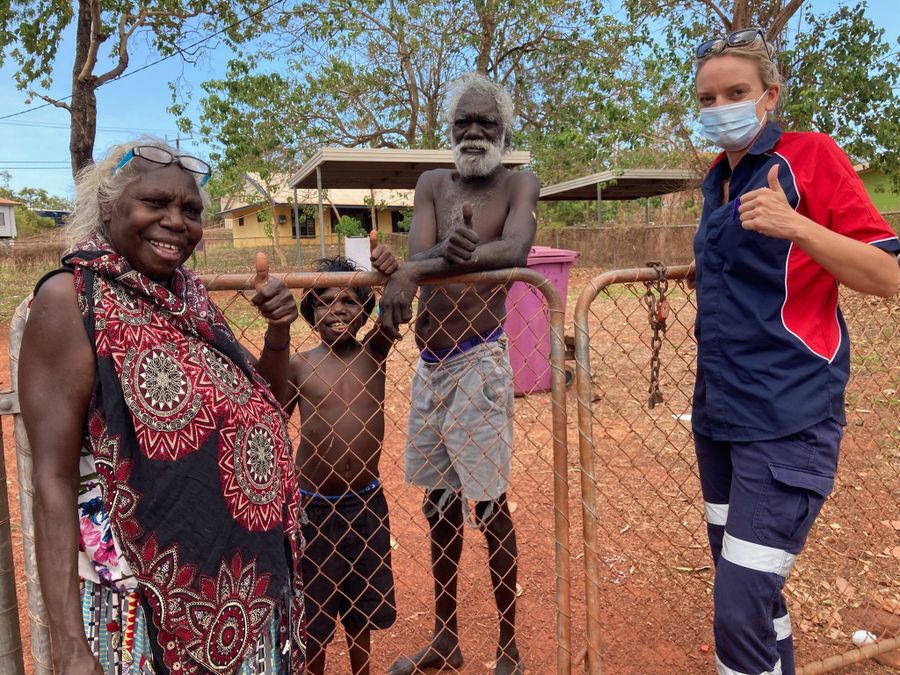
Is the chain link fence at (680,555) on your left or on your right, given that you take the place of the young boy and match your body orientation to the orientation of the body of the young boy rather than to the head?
on your left

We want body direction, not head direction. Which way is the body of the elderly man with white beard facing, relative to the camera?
toward the camera

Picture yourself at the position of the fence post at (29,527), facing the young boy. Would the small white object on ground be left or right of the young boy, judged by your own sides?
right

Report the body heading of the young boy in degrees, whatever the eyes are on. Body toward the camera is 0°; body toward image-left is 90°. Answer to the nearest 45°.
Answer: approximately 0°

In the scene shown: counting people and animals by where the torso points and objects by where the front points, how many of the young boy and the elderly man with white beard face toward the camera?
2

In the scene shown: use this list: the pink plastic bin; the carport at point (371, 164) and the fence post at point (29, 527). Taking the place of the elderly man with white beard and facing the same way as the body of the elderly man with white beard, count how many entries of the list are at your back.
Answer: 2

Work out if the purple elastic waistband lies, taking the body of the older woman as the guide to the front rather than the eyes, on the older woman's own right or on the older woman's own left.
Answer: on the older woman's own left

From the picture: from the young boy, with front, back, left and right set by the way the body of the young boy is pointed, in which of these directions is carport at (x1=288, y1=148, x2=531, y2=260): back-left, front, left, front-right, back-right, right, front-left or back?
back

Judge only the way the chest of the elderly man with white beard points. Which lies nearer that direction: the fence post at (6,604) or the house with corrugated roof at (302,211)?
the fence post

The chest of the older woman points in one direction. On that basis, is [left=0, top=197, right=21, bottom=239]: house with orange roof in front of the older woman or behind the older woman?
behind

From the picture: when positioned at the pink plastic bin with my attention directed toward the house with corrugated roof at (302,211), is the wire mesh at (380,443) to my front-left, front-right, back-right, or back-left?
back-left

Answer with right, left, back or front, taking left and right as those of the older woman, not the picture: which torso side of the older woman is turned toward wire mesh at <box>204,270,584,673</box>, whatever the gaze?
left
